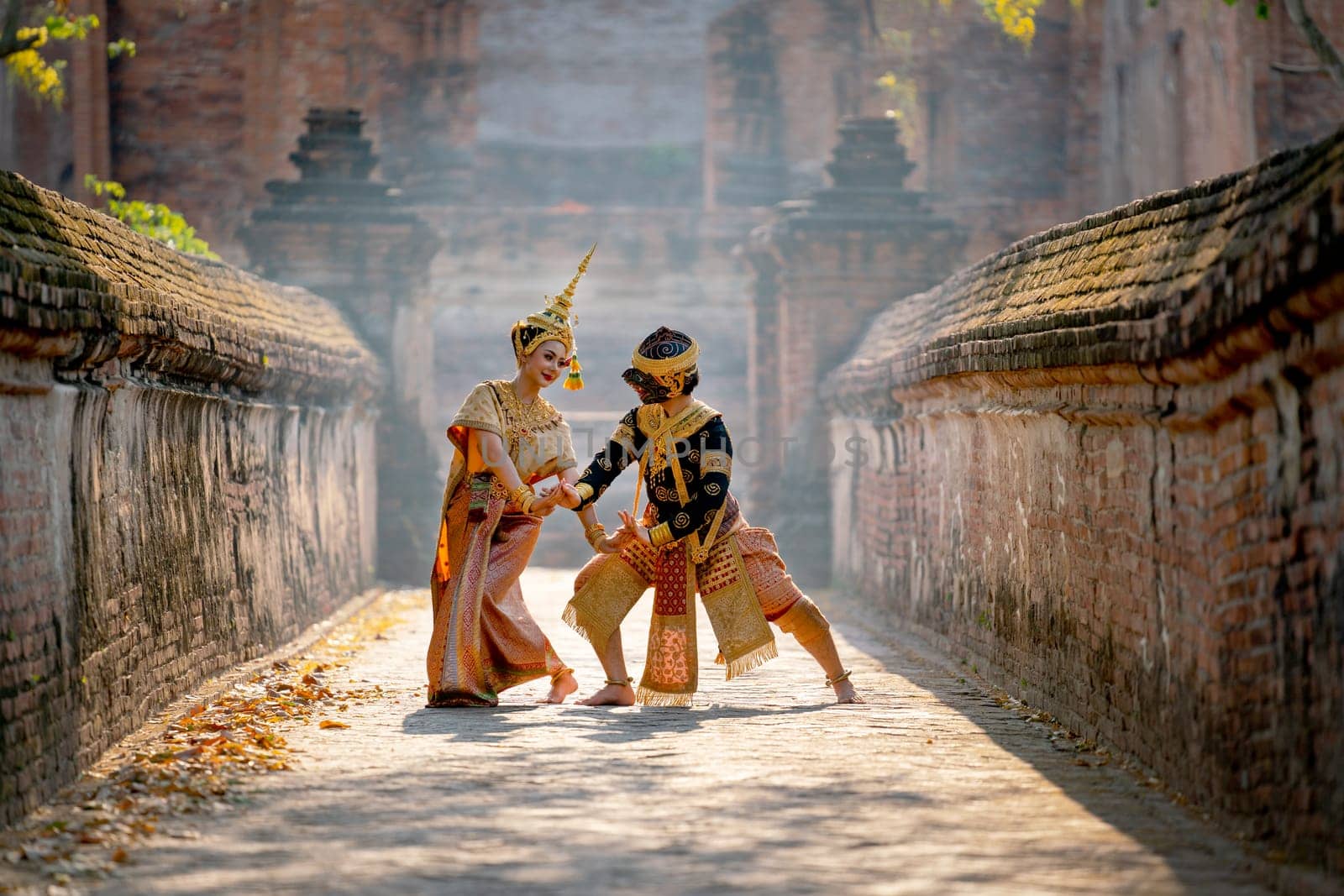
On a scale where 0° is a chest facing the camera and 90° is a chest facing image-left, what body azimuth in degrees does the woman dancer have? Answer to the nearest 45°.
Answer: approximately 315°

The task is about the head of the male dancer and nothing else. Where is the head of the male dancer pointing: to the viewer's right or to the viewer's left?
to the viewer's left

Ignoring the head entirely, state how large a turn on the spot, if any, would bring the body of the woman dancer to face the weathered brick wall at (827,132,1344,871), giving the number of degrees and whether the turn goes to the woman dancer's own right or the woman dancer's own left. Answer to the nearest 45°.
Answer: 0° — they already face it

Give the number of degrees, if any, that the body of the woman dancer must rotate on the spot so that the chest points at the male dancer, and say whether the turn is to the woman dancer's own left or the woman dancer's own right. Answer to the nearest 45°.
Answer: approximately 45° to the woman dancer's own left

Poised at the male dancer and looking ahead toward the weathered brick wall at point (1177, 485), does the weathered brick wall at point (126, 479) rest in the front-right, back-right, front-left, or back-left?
back-right
